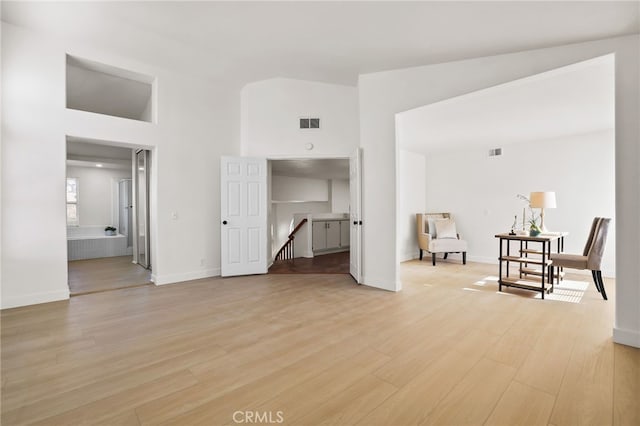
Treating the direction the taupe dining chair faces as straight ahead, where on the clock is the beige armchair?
The beige armchair is roughly at 1 o'clock from the taupe dining chair.

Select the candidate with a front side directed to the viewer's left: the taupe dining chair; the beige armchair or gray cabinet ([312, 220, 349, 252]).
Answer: the taupe dining chair

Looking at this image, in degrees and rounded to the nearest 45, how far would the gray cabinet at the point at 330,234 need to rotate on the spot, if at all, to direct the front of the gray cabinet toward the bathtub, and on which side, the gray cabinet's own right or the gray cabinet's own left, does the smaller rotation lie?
approximately 90° to the gray cabinet's own right

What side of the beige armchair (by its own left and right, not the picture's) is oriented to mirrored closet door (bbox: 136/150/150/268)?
right

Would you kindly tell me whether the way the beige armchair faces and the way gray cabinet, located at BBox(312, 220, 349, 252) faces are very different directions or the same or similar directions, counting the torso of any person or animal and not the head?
same or similar directions

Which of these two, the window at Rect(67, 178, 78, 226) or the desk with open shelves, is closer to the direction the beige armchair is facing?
the desk with open shelves

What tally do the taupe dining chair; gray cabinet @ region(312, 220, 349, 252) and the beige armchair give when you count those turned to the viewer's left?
1

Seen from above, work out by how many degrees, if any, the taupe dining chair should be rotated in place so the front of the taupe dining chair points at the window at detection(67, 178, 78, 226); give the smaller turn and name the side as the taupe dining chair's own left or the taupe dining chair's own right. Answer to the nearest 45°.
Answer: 0° — it already faces it

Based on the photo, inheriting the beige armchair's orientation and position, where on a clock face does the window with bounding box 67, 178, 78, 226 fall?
The window is roughly at 4 o'clock from the beige armchair.

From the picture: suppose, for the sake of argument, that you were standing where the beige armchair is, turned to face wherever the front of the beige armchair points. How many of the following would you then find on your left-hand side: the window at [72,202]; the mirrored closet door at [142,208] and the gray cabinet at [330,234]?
0

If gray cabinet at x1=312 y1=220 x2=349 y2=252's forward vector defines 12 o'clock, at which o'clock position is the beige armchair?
The beige armchair is roughly at 10 o'clock from the gray cabinet.

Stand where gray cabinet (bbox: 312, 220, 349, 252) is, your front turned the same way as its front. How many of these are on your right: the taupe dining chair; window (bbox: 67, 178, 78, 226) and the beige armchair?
1

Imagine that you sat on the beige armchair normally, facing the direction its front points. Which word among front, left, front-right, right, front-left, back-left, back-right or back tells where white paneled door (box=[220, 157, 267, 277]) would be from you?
right

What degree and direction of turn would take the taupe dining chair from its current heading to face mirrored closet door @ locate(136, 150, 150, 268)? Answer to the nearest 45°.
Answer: approximately 45° to its left

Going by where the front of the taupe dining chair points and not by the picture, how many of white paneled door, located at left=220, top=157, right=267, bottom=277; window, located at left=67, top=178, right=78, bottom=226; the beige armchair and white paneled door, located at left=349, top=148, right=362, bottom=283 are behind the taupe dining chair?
0

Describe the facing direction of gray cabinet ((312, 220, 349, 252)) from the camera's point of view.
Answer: facing the viewer

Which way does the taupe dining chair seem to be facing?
to the viewer's left

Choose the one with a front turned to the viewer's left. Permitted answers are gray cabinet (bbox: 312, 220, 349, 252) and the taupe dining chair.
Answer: the taupe dining chair
